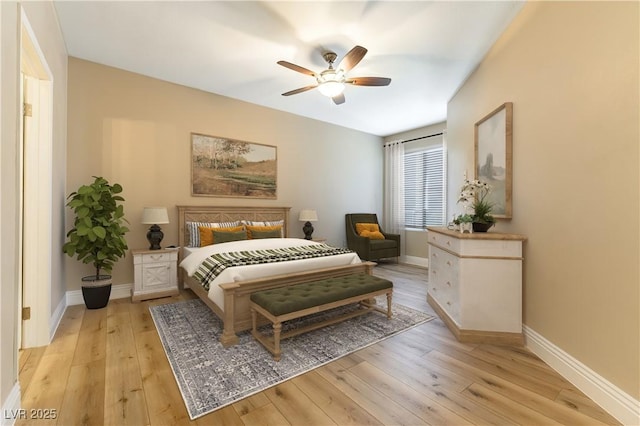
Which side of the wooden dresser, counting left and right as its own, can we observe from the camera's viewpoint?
left

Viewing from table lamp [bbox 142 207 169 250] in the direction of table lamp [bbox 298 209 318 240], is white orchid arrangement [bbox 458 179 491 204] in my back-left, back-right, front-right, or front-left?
front-right

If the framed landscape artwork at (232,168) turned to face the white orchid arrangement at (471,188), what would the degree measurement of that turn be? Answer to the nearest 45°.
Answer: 0° — it already faces it

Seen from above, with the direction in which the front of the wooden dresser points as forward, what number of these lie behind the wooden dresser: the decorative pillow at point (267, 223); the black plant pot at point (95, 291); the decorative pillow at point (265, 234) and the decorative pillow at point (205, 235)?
0

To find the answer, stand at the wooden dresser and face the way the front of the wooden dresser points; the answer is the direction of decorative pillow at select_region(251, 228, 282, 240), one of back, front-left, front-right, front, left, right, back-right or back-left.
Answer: front

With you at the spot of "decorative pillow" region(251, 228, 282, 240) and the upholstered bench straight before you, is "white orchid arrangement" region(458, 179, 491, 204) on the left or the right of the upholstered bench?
left

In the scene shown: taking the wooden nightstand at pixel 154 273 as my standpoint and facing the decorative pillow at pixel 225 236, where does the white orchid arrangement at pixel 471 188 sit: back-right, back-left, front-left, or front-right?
front-right

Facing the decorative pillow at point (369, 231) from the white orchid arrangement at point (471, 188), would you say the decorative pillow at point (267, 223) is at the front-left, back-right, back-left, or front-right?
front-left

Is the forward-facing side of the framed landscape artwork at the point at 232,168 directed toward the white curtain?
no

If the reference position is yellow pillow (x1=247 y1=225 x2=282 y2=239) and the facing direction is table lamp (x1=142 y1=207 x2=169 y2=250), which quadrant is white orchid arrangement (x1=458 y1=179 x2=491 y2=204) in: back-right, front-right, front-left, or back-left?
back-left

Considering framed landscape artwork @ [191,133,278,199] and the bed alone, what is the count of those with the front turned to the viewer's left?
0

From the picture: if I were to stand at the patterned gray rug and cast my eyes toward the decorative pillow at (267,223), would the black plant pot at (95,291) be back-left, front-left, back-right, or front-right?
front-left

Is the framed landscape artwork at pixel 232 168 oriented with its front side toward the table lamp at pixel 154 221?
no

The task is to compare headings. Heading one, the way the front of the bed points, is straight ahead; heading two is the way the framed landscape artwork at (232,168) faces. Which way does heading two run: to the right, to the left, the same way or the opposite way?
the same way

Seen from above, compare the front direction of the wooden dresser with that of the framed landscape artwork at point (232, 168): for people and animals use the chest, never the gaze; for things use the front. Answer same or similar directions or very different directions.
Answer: very different directions

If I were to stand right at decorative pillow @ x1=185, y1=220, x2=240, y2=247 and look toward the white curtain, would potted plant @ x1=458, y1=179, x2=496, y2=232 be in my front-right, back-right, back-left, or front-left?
front-right

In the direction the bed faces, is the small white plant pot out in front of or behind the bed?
in front

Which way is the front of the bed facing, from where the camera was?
facing the viewer and to the right of the viewer

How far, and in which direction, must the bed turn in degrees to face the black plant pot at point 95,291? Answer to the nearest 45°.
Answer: approximately 135° to its right
